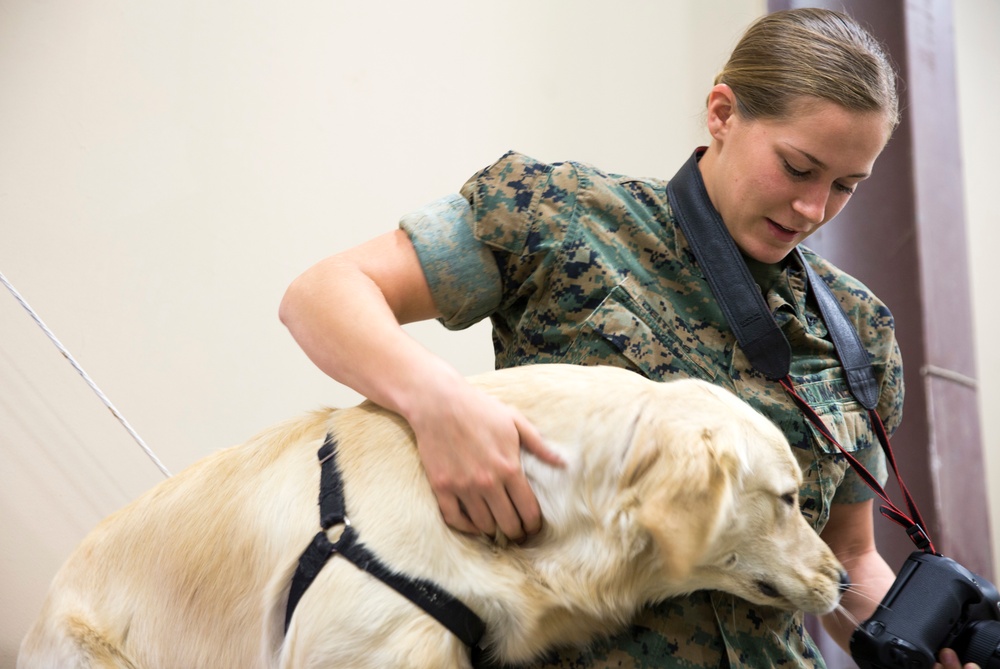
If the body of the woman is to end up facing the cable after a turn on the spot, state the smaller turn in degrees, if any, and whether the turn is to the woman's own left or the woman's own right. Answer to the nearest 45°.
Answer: approximately 135° to the woman's own right

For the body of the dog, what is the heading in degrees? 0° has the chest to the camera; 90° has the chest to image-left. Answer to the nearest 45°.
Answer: approximately 270°

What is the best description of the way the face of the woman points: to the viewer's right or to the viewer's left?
to the viewer's right

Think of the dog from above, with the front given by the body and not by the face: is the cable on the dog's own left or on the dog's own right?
on the dog's own left

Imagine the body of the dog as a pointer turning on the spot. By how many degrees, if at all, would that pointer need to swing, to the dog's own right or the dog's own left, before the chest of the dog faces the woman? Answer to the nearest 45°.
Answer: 0° — it already faces them

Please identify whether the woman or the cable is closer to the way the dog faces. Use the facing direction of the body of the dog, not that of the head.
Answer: the woman
